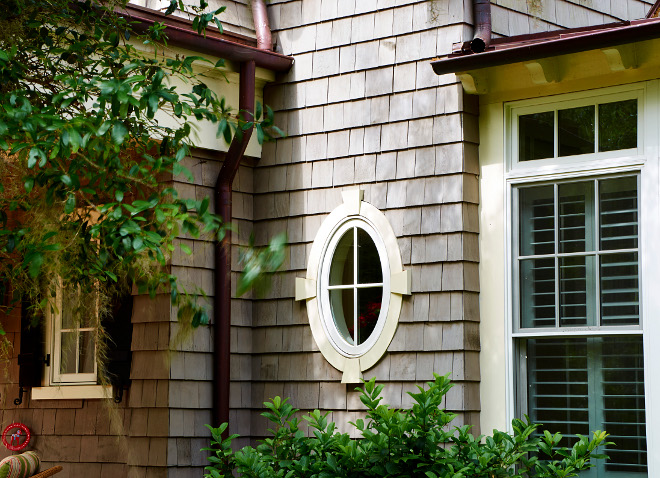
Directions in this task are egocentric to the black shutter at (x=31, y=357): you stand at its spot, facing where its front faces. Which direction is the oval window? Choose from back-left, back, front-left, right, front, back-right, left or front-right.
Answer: front-left

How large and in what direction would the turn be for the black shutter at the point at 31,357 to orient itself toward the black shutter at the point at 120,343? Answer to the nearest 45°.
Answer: approximately 45° to its left

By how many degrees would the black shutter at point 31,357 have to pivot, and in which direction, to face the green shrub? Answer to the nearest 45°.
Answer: approximately 45° to its left

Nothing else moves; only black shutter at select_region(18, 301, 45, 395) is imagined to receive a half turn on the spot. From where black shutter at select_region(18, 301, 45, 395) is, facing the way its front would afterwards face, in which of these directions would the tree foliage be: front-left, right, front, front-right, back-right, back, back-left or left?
back

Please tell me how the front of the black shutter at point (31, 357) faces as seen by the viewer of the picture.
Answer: facing the viewer

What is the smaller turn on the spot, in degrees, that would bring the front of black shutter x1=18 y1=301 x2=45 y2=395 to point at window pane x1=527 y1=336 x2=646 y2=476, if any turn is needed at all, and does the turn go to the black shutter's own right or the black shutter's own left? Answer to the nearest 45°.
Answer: approximately 45° to the black shutter's own left
